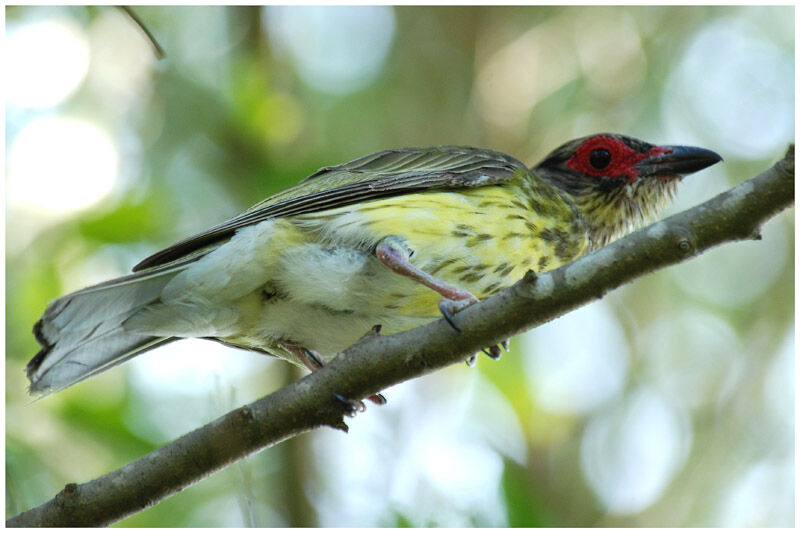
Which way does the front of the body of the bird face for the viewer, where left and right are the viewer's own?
facing to the right of the viewer
